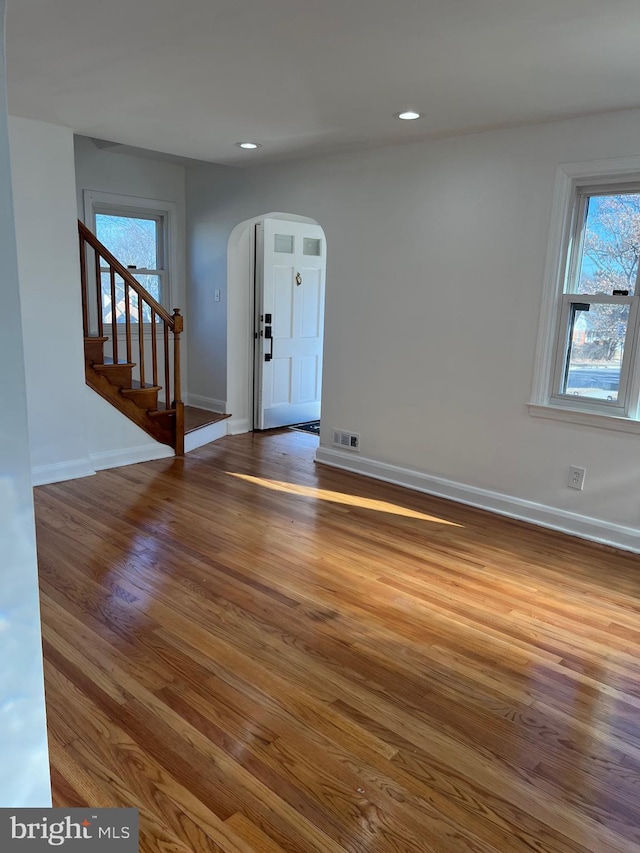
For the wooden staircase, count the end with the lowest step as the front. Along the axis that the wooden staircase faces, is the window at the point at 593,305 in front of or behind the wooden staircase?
in front

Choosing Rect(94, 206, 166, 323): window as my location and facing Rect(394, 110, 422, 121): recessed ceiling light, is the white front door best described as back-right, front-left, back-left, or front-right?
front-left

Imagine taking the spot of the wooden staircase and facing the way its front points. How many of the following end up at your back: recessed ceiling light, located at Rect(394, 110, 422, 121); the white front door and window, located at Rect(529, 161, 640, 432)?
0

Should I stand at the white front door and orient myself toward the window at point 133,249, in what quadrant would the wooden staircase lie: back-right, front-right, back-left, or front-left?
front-left

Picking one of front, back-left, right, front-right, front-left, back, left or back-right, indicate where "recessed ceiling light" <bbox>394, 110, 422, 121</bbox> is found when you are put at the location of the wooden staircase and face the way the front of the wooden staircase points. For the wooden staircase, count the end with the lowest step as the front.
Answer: front-right

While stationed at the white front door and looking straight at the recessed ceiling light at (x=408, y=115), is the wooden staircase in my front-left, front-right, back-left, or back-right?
front-right

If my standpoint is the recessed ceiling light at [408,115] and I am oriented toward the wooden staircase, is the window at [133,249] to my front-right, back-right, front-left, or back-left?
front-right

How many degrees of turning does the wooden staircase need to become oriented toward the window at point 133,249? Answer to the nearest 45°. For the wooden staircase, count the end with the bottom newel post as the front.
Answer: approximately 90° to its left

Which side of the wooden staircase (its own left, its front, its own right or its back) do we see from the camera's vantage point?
right

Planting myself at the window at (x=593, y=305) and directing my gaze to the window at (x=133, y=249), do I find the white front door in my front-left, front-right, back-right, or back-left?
front-right

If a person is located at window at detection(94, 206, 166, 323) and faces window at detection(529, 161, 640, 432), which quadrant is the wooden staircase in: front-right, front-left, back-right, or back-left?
front-right

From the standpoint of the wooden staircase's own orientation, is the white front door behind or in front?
in front
